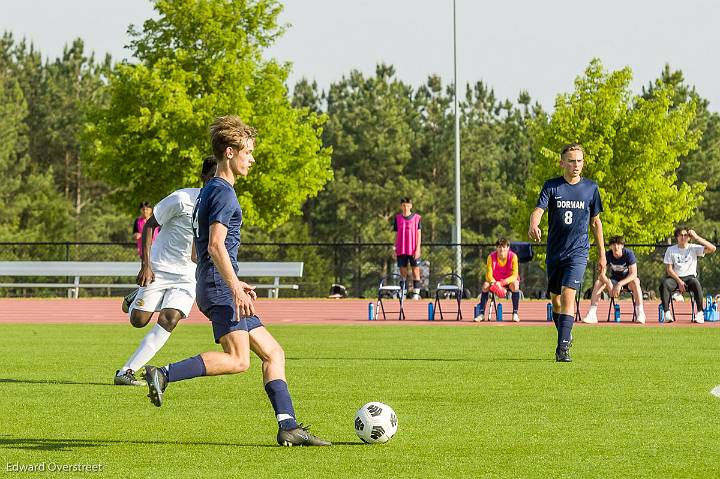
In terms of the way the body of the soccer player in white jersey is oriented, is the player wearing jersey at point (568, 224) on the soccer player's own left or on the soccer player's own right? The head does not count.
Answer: on the soccer player's own left

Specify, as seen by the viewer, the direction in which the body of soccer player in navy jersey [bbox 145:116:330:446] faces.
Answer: to the viewer's right

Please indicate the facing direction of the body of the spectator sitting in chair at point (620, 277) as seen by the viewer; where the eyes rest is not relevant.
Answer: toward the camera

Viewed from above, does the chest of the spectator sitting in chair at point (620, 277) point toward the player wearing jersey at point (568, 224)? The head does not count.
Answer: yes

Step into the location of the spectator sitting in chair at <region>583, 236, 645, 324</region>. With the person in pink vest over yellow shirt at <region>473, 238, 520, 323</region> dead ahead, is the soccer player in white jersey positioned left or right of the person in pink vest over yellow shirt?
left

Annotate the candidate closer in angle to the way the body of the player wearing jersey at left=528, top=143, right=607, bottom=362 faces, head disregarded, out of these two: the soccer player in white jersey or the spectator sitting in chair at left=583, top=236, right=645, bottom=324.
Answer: the soccer player in white jersey

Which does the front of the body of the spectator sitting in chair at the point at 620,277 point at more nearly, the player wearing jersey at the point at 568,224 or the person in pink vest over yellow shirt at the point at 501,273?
the player wearing jersey

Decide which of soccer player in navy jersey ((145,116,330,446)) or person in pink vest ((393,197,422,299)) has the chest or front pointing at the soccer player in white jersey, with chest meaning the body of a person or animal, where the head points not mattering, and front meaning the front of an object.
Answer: the person in pink vest

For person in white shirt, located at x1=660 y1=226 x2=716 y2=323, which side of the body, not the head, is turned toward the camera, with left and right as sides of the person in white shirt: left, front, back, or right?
front

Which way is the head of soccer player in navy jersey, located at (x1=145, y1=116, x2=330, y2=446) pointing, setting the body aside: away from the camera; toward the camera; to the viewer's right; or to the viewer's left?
to the viewer's right
